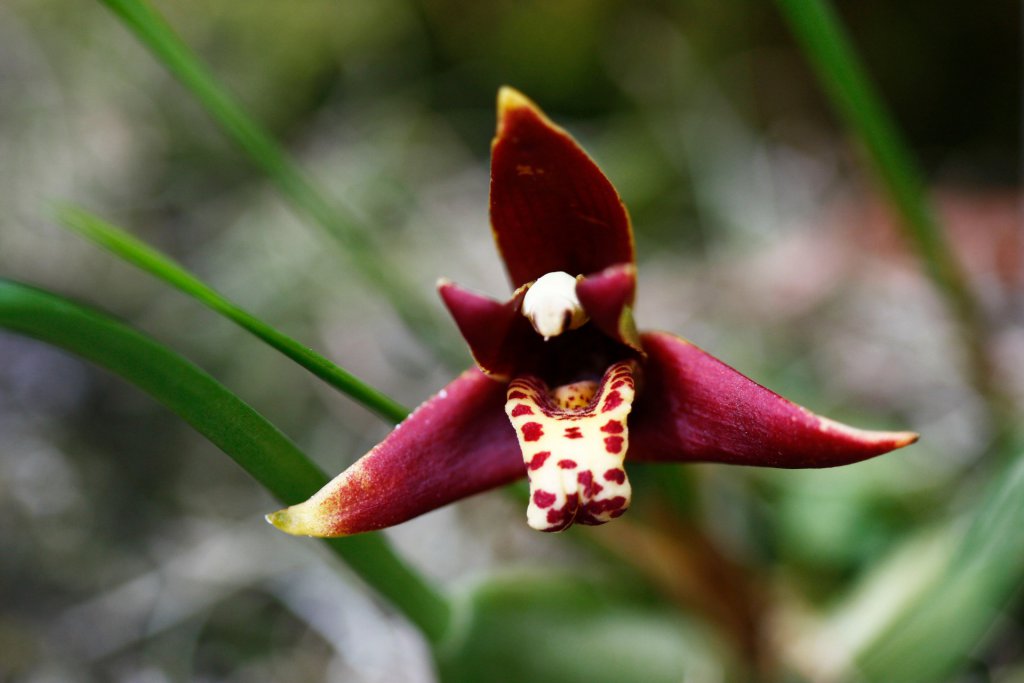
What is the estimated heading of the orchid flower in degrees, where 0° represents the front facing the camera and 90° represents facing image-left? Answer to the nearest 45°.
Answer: approximately 0°
